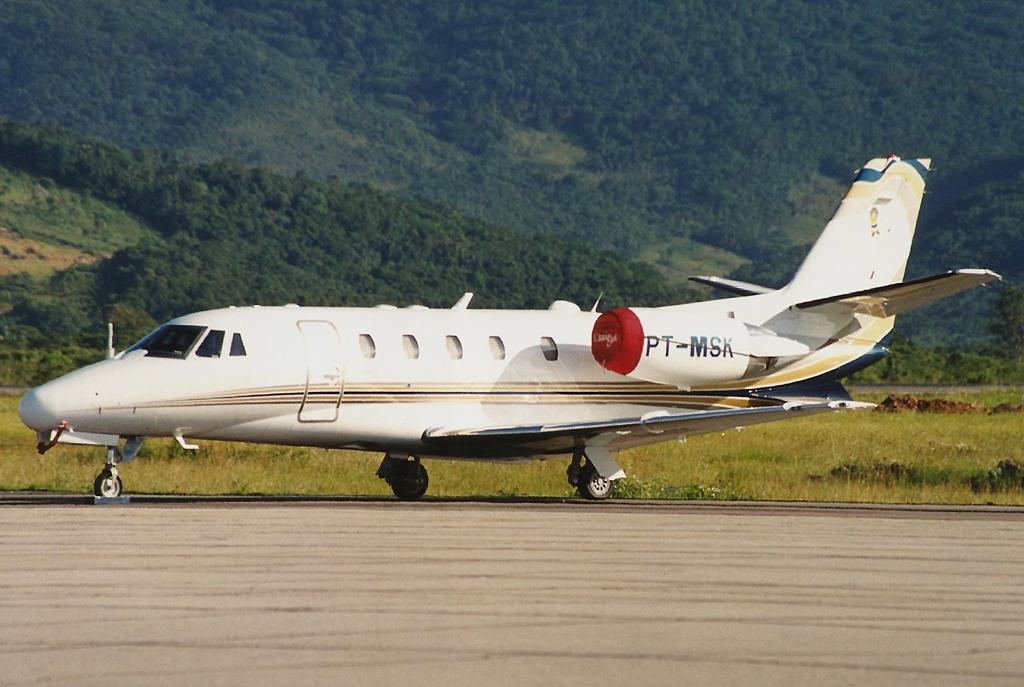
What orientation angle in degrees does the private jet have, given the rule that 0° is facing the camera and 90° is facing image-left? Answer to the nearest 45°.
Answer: approximately 45°
